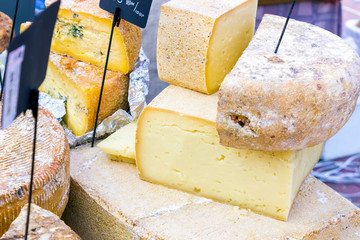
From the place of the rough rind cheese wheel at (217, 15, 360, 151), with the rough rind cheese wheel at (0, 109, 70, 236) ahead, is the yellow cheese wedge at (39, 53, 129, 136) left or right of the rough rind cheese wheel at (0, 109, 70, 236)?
right

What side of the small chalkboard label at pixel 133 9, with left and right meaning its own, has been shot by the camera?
front

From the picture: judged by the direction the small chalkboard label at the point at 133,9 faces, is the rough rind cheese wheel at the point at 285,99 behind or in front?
in front

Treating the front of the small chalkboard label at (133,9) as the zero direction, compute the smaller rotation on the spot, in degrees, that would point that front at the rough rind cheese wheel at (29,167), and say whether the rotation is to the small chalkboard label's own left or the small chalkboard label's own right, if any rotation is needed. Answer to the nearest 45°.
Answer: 0° — it already faces it

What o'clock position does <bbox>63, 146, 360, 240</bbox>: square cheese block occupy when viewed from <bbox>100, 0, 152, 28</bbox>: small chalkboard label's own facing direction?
The square cheese block is roughly at 11 o'clock from the small chalkboard label.

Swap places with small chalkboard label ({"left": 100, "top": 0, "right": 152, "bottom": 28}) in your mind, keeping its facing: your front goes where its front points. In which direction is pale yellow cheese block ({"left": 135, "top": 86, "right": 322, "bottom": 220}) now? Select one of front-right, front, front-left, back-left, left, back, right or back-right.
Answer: front-left
